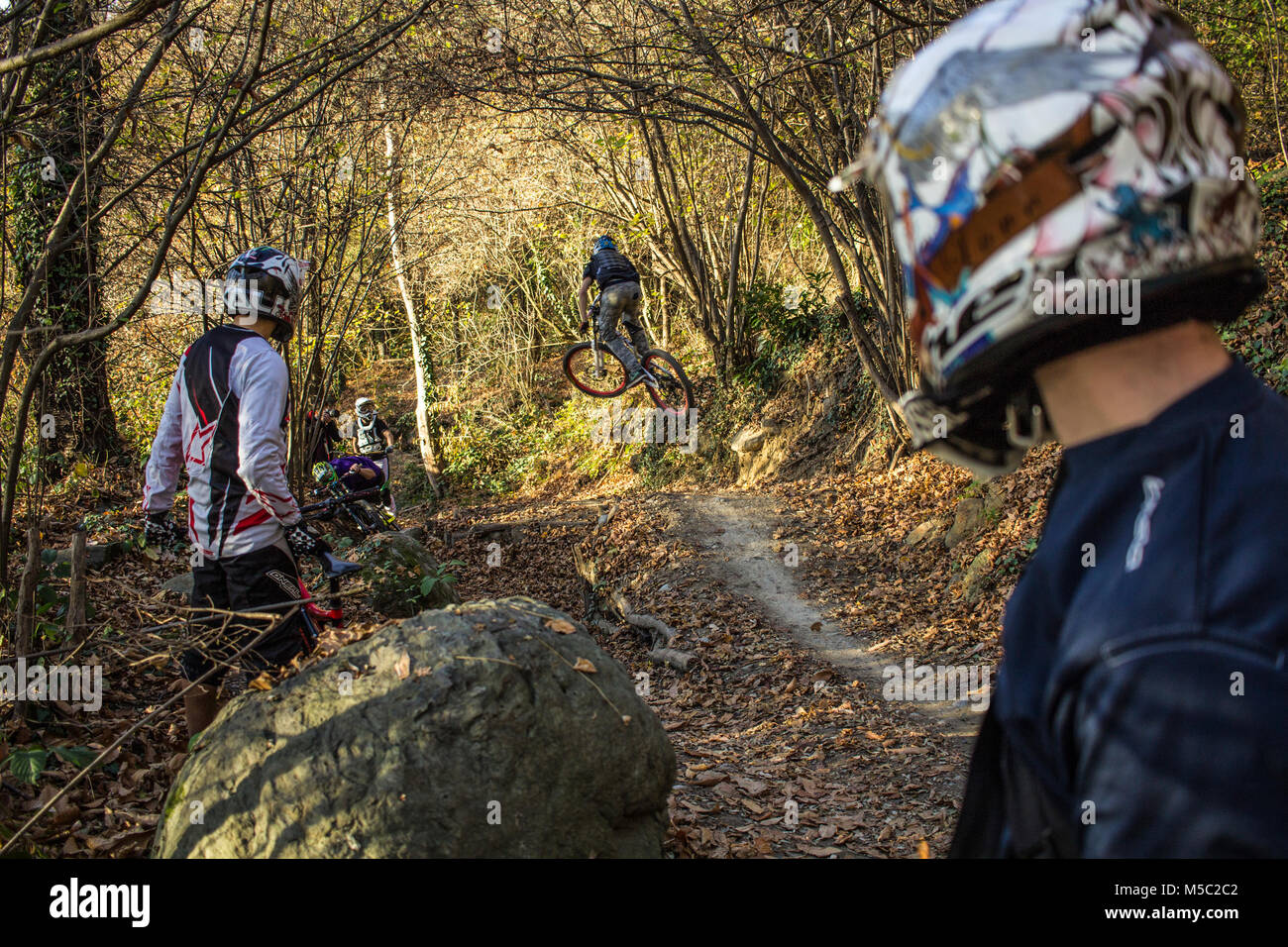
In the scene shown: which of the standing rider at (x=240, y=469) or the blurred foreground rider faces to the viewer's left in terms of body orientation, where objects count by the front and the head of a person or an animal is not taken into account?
the blurred foreground rider

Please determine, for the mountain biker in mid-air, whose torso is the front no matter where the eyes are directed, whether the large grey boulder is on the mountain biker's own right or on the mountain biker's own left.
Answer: on the mountain biker's own left

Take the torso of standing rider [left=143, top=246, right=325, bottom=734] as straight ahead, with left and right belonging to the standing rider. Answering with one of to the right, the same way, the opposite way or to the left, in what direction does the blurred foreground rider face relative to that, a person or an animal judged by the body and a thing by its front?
to the left

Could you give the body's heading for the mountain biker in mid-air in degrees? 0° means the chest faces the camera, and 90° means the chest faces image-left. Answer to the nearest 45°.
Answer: approximately 135°

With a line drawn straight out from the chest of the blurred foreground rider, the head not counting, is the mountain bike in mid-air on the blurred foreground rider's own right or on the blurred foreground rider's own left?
on the blurred foreground rider's own right

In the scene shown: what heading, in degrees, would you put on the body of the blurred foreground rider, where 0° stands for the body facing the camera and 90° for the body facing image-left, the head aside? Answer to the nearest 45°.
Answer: approximately 90°

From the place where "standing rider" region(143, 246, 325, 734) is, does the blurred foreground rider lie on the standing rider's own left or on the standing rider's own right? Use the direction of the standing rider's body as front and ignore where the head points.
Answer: on the standing rider's own right

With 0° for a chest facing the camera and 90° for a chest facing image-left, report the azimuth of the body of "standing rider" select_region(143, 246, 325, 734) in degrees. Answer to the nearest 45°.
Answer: approximately 225°

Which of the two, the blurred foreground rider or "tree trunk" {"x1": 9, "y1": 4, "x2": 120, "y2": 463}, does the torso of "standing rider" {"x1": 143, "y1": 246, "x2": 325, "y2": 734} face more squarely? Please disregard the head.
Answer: the tree trunk

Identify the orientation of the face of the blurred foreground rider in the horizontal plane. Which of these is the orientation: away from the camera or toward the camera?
away from the camera
